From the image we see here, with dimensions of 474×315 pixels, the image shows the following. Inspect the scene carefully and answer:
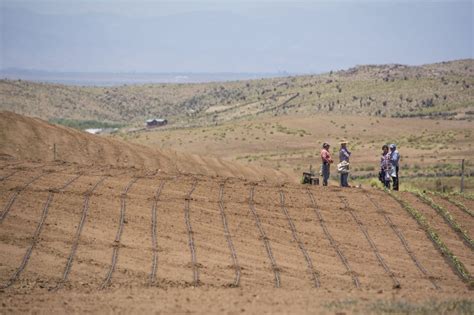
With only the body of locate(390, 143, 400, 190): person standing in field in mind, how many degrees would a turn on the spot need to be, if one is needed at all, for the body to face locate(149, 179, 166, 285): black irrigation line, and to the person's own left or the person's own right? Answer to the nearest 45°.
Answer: approximately 45° to the person's own left

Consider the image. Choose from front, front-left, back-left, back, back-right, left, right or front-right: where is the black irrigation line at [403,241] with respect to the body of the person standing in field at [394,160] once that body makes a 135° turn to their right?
back-right

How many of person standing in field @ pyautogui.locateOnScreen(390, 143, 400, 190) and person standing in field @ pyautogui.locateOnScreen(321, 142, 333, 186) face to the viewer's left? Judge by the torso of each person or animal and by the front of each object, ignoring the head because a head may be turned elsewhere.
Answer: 1

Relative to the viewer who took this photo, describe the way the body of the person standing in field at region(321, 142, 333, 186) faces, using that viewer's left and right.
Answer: facing to the right of the viewer

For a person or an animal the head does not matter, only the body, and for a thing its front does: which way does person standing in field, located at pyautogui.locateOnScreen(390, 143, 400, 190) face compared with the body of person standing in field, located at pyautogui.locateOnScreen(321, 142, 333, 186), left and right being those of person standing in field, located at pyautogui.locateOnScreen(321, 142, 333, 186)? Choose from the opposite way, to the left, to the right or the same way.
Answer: the opposite way

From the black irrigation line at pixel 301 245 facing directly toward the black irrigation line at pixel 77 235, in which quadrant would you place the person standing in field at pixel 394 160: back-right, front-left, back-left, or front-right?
back-right

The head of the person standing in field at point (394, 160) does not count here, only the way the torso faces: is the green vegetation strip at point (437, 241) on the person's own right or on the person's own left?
on the person's own left

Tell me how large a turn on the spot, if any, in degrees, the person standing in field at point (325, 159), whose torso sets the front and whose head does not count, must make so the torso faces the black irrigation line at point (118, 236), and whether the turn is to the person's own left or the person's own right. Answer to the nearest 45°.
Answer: approximately 135° to the person's own right

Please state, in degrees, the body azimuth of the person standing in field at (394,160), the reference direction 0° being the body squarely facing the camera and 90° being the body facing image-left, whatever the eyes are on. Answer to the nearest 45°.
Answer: approximately 90°

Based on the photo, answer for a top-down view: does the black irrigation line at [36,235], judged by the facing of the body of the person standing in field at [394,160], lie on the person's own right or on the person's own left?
on the person's own left
